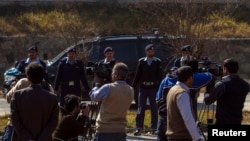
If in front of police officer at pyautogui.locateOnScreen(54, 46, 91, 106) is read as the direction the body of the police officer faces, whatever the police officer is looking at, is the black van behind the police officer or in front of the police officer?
behind

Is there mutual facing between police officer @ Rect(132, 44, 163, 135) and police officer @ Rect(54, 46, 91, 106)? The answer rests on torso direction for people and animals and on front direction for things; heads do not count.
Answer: no

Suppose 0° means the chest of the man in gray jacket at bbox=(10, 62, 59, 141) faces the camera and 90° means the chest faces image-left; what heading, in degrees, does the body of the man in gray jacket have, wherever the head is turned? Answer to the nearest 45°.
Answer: approximately 180°

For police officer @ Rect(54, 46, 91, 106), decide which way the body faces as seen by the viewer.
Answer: toward the camera

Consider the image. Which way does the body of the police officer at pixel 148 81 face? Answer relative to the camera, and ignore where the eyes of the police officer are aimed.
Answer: toward the camera

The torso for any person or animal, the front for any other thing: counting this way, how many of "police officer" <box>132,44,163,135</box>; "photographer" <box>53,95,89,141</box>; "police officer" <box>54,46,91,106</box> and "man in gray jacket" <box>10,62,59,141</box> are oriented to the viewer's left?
0

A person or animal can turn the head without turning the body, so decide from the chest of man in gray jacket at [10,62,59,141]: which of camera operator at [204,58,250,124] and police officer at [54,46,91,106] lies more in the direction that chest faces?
the police officer

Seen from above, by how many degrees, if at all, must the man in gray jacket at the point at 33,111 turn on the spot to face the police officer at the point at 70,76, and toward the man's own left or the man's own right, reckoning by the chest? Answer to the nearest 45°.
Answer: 0° — they already face them

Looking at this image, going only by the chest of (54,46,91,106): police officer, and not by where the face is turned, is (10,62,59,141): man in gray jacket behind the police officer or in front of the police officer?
in front

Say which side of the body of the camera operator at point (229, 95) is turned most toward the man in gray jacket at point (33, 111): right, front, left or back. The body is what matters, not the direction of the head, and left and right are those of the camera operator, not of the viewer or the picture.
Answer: left

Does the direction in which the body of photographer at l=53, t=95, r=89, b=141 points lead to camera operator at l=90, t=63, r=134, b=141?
no

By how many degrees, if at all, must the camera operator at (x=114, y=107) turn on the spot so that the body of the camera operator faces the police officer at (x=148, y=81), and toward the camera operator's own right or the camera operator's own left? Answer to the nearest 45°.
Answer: approximately 45° to the camera operator's own right

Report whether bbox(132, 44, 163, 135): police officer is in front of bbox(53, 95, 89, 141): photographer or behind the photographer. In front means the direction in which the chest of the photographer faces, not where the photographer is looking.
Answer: in front

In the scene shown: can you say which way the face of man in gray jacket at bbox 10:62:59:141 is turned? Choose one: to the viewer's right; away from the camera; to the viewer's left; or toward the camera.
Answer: away from the camera
